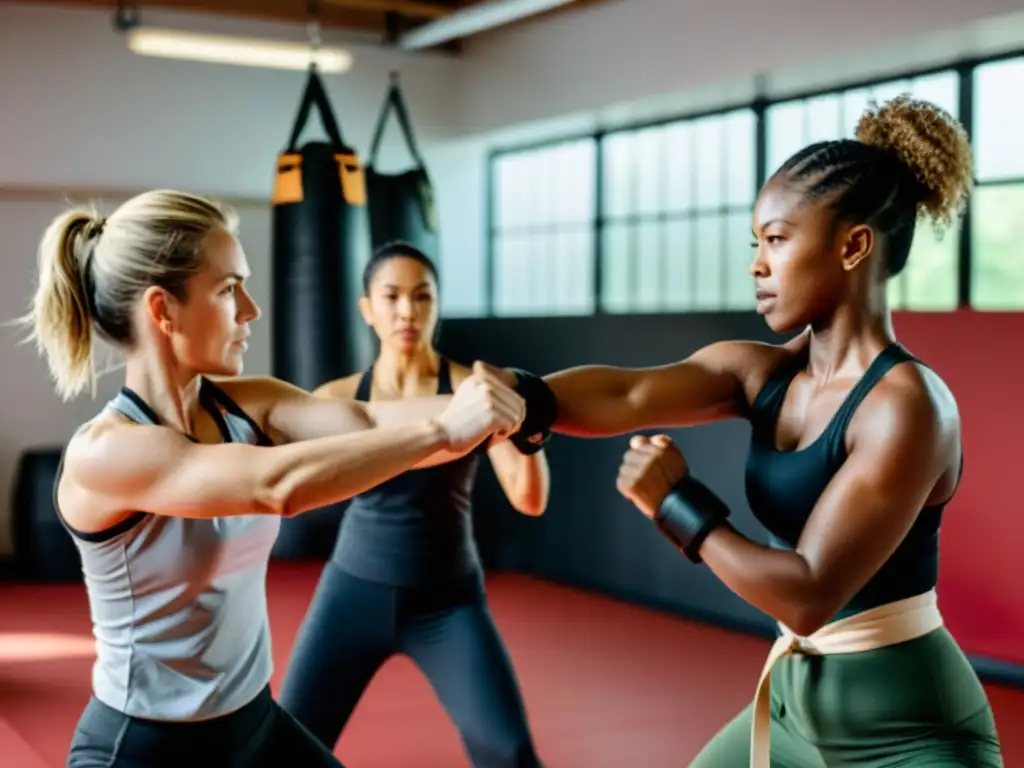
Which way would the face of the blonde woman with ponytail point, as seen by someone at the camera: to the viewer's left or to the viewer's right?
to the viewer's right

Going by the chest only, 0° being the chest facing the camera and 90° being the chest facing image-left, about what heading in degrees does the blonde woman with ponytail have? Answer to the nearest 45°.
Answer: approximately 315°

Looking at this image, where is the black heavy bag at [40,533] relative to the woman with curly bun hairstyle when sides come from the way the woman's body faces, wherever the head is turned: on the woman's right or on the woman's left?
on the woman's right

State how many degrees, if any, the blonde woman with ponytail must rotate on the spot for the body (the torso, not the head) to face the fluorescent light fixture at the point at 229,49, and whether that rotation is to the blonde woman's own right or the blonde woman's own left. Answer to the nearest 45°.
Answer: approximately 135° to the blonde woman's own left

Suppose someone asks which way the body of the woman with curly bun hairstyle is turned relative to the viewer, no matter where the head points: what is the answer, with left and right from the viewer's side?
facing the viewer and to the left of the viewer

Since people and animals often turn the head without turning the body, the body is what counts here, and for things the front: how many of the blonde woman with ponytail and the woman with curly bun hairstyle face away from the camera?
0

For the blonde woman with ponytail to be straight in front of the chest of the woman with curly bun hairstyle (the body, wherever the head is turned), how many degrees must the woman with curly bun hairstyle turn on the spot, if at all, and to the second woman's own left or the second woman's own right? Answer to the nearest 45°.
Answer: approximately 45° to the second woman's own right

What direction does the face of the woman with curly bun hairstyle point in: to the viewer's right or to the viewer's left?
to the viewer's left
